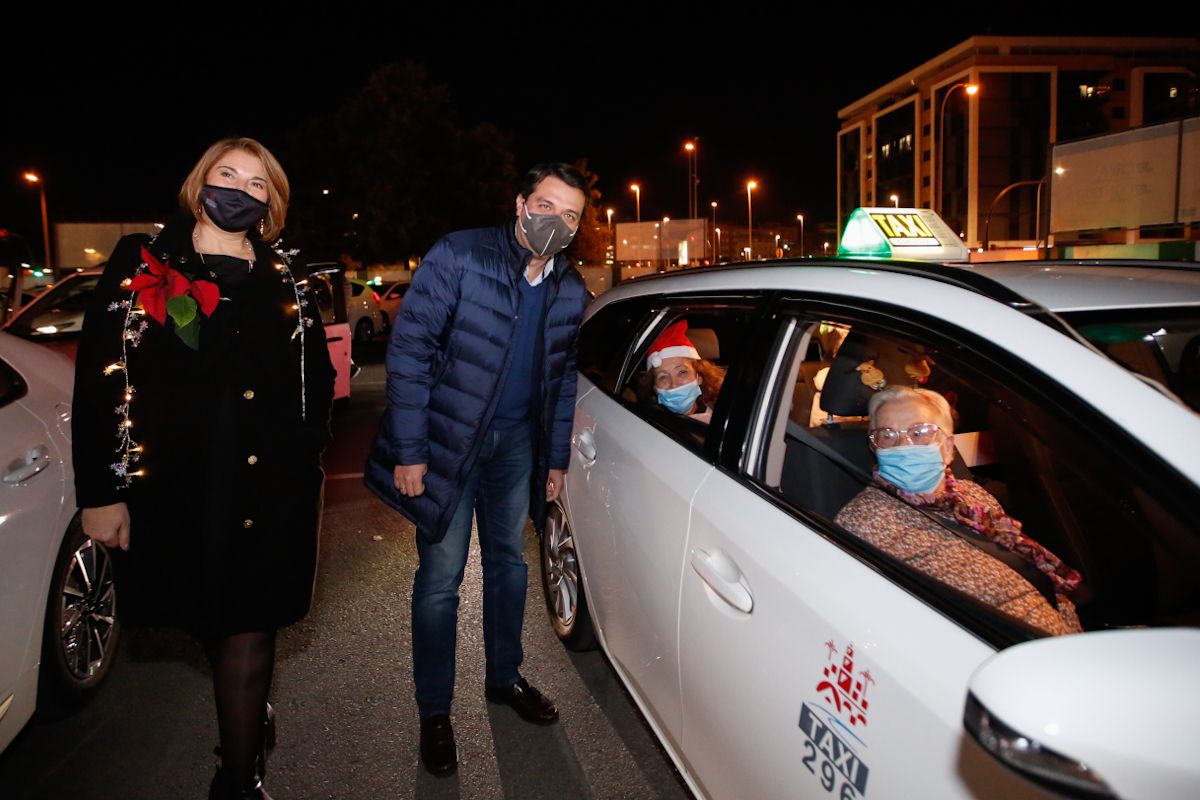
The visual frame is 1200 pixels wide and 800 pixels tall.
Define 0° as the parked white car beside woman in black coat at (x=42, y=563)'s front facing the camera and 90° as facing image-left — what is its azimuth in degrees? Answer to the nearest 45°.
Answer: approximately 45°

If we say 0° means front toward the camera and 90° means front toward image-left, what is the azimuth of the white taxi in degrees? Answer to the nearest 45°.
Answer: approximately 315°

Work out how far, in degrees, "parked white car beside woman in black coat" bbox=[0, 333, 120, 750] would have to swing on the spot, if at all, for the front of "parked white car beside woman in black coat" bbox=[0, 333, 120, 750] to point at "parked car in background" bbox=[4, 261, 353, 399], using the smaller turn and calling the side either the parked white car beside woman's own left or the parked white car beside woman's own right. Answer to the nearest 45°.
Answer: approximately 135° to the parked white car beside woman's own right

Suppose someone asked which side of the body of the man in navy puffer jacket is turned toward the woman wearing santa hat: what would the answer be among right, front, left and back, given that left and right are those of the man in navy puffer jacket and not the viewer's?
left

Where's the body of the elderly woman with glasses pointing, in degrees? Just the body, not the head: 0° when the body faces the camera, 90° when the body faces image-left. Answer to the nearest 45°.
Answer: approximately 315°

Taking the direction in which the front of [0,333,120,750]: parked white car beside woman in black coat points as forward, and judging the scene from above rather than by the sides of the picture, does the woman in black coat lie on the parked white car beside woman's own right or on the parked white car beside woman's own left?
on the parked white car beside woman's own left

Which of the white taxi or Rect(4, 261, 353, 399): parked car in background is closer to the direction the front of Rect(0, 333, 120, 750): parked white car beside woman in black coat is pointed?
the white taxi
